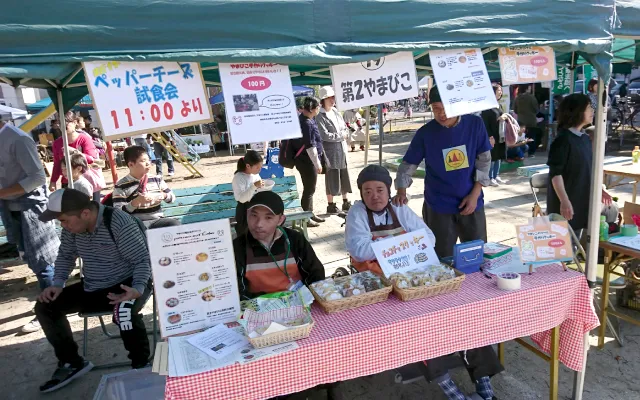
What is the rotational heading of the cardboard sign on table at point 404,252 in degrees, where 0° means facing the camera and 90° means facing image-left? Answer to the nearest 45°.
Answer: approximately 0°

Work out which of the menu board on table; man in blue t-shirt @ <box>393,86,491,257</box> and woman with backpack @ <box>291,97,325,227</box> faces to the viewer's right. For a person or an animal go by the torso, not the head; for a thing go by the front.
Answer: the woman with backpack

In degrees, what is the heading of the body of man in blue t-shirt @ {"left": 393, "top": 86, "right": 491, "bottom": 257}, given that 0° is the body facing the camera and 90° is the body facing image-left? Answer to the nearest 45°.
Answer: approximately 0°

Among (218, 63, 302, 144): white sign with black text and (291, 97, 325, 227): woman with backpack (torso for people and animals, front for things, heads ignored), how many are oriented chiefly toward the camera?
1

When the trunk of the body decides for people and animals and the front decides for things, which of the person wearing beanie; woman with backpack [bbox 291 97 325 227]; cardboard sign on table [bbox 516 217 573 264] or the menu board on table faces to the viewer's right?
the woman with backpack

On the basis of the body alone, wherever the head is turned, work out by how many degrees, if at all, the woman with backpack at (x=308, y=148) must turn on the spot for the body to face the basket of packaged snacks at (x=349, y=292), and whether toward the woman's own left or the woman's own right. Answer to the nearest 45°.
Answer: approximately 90° to the woman's own right

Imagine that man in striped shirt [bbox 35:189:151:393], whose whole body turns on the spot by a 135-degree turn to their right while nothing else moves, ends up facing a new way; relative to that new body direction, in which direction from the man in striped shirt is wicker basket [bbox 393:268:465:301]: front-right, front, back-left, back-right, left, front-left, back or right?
back-right
